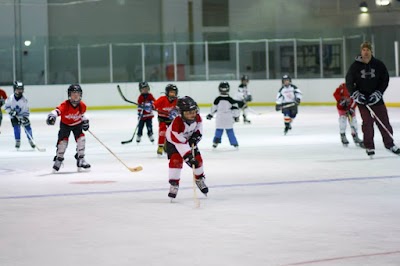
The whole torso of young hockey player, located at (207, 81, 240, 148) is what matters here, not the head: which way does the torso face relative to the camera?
away from the camera

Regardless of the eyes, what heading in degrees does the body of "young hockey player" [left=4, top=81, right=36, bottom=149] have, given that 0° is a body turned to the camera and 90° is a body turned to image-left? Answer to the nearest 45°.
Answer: approximately 0°

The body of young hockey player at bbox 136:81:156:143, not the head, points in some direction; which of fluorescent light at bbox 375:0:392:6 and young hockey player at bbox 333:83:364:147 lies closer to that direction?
the young hockey player

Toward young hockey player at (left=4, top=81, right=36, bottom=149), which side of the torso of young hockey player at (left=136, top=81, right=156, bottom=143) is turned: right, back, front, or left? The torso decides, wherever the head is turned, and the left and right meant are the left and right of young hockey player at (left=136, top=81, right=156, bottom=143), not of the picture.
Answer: right

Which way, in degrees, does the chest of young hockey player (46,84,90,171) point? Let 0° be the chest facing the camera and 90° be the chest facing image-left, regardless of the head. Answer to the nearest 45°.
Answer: approximately 0°

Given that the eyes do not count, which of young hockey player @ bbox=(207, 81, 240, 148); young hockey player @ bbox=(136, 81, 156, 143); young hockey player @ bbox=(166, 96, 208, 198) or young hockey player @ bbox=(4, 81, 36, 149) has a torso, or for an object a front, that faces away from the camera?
young hockey player @ bbox=(207, 81, 240, 148)

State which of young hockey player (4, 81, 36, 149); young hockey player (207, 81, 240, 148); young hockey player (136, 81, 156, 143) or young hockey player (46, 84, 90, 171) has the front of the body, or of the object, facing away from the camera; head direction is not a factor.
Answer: young hockey player (207, 81, 240, 148)
